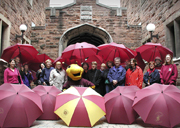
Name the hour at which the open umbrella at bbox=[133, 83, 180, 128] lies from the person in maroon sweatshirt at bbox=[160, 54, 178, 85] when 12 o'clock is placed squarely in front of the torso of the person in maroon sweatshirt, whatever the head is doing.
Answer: The open umbrella is roughly at 12 o'clock from the person in maroon sweatshirt.

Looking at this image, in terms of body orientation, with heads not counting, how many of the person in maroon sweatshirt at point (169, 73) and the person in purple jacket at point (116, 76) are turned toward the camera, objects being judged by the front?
2

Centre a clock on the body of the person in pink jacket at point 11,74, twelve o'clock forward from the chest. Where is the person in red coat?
The person in red coat is roughly at 10 o'clock from the person in pink jacket.

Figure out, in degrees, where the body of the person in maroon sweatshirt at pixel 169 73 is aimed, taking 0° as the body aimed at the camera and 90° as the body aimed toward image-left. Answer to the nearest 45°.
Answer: approximately 0°

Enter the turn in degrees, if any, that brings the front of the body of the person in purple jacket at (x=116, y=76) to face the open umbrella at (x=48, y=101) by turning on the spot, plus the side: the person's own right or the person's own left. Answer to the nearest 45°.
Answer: approximately 45° to the person's own right

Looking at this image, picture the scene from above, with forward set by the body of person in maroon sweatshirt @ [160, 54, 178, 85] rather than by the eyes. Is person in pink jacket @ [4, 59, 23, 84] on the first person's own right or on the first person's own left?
on the first person's own right

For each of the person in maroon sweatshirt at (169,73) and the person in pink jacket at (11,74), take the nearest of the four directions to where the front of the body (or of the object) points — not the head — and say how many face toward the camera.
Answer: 2

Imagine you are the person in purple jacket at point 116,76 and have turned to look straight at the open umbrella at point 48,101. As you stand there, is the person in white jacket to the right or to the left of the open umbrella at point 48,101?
right

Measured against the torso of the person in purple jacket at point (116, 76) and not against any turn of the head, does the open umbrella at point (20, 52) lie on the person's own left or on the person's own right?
on the person's own right

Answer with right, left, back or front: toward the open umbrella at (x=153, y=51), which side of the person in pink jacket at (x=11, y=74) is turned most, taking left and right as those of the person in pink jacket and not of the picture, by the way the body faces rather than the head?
left
